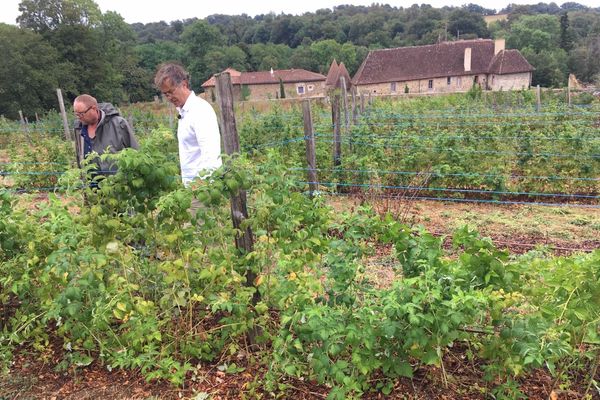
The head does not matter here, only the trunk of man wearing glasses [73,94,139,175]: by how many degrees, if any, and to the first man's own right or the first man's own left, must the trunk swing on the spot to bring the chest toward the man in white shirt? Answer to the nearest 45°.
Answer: approximately 90° to the first man's own left

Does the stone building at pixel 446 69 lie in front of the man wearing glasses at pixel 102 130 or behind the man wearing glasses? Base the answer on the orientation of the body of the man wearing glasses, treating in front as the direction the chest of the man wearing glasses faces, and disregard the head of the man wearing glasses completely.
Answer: behind

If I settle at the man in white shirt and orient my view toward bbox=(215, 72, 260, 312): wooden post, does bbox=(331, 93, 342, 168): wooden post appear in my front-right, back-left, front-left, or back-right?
back-left
